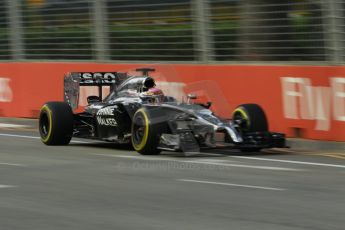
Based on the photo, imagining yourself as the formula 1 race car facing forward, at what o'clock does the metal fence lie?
The metal fence is roughly at 8 o'clock from the formula 1 race car.

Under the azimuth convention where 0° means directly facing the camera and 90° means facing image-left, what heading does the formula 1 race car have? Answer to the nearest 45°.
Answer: approximately 315°
